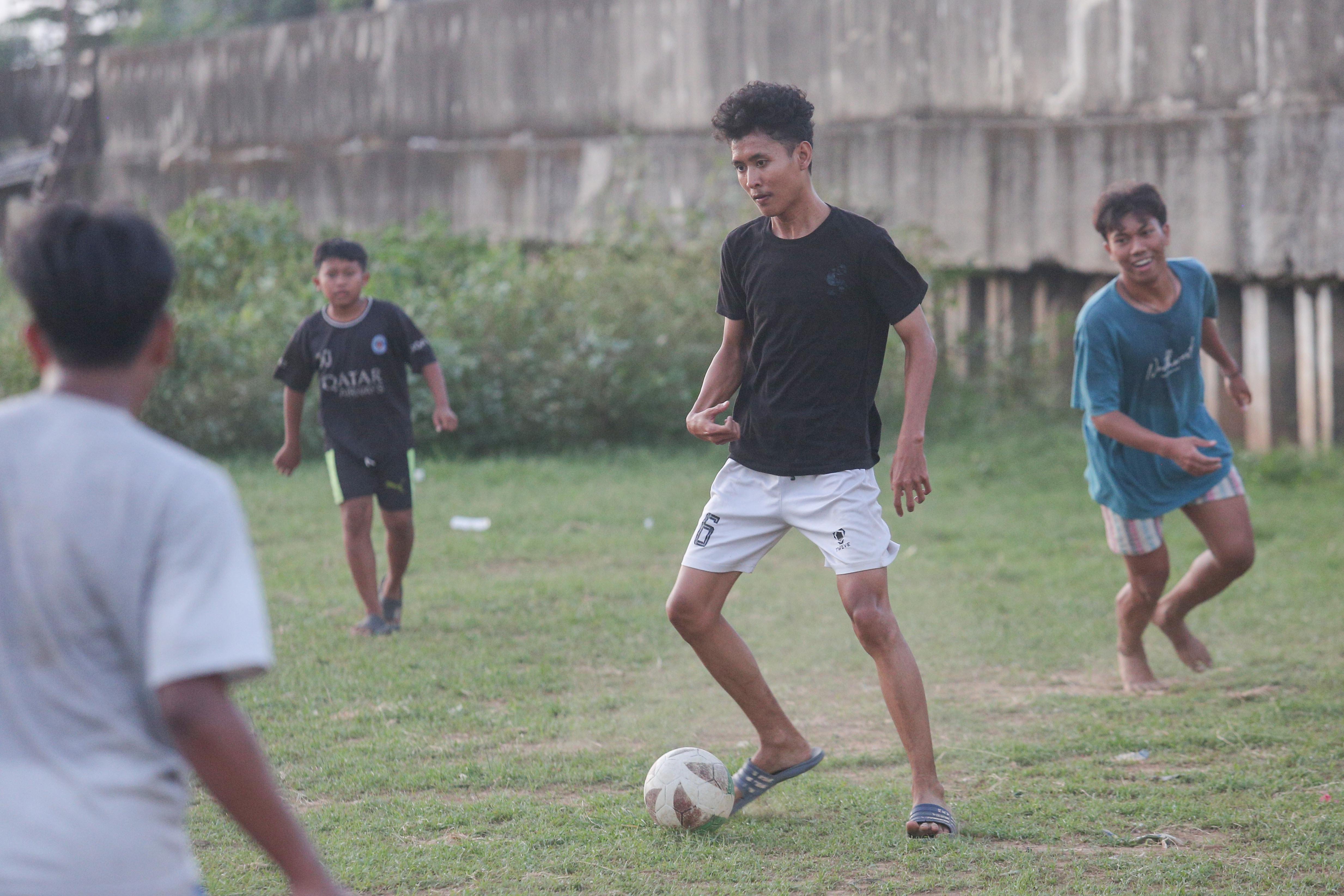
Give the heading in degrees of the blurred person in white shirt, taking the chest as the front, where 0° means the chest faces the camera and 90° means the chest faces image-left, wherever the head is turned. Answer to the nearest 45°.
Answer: approximately 180°

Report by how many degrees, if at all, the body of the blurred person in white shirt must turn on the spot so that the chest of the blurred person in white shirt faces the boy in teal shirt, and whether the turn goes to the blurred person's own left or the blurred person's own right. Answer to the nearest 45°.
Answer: approximately 45° to the blurred person's own right

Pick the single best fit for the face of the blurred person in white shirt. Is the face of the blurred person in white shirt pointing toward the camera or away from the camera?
away from the camera

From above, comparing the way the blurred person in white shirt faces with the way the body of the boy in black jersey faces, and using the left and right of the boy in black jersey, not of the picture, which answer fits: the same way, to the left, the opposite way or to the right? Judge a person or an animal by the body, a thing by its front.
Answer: the opposite way

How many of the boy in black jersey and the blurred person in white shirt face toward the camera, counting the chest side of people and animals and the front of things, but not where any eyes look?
1

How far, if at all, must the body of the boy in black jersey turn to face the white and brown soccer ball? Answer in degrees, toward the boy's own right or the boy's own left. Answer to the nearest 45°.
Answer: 0° — they already face it

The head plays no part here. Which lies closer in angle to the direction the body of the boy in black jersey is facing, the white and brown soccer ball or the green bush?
the white and brown soccer ball

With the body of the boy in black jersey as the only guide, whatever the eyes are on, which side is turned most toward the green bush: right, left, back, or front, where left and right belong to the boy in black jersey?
back

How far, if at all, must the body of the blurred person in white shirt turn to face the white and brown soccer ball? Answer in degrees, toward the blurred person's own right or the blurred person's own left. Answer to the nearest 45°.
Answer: approximately 45° to the blurred person's own right

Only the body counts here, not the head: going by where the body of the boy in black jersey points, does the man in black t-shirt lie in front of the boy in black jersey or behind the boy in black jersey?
in front

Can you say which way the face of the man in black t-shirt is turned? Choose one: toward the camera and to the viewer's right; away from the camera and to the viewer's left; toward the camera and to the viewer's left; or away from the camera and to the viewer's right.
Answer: toward the camera and to the viewer's left

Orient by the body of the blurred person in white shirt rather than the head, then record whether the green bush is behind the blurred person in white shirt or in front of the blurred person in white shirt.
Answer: in front
